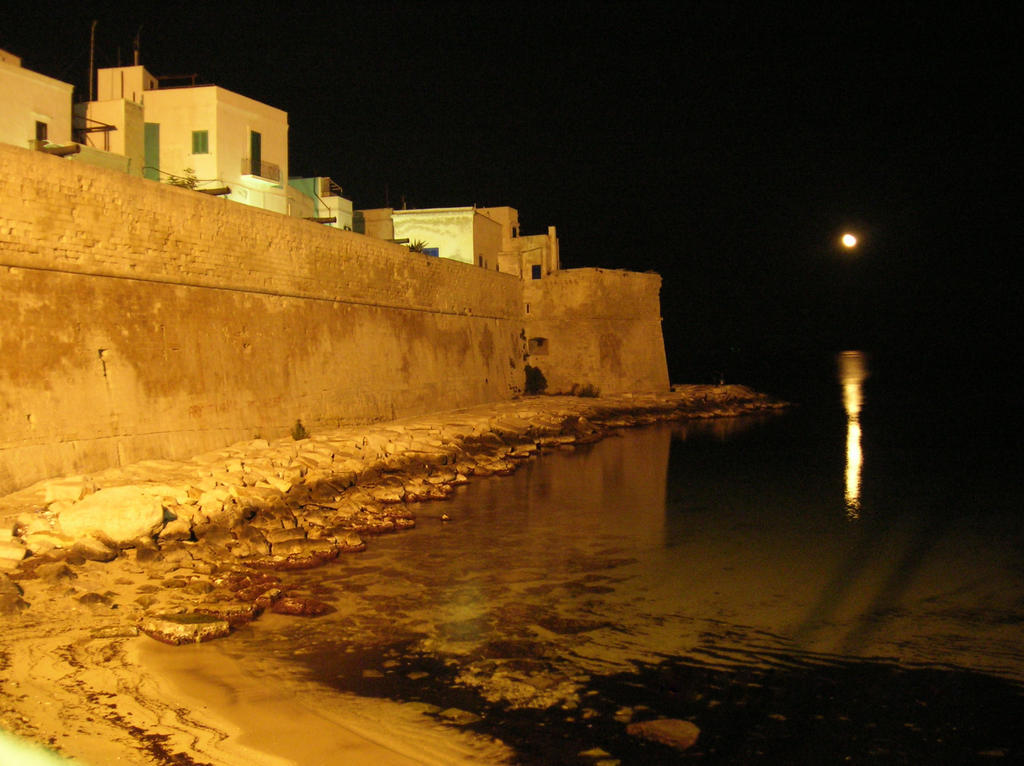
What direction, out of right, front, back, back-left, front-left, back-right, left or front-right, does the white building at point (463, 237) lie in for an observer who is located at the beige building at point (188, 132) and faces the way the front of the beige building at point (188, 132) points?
left

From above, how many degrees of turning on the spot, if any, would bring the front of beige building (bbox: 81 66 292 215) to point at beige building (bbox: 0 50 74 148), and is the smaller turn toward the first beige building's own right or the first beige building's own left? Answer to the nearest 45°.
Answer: approximately 90° to the first beige building's own right

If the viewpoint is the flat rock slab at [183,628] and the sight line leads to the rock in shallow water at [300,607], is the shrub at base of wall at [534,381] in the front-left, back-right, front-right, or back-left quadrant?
front-left

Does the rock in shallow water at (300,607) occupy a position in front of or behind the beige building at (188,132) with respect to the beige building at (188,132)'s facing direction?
in front

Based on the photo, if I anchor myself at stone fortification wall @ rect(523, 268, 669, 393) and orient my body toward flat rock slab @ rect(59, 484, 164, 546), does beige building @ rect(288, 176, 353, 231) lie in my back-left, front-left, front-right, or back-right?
front-right

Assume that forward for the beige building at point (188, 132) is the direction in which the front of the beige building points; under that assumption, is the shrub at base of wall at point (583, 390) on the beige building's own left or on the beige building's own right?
on the beige building's own left

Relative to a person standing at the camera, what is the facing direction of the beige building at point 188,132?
facing the viewer and to the right of the viewer

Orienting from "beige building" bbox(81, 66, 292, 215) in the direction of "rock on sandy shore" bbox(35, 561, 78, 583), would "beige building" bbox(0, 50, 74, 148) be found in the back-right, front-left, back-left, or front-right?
front-right

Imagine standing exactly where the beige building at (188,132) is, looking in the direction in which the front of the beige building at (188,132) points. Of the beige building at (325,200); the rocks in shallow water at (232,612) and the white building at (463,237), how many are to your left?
2

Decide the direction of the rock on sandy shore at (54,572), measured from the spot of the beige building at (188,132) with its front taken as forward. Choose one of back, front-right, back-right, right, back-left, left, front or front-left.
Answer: front-right

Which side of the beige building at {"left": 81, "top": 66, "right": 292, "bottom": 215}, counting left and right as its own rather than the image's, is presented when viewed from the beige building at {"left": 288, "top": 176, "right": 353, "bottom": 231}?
left

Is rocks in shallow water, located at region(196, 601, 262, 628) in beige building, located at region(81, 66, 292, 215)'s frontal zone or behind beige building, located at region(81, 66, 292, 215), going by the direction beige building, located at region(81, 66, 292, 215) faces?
frontal zone

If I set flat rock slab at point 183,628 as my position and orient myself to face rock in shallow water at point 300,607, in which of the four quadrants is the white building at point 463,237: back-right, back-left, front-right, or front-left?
front-left

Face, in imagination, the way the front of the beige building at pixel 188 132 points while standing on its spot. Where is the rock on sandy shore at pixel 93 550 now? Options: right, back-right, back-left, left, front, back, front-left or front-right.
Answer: front-right
